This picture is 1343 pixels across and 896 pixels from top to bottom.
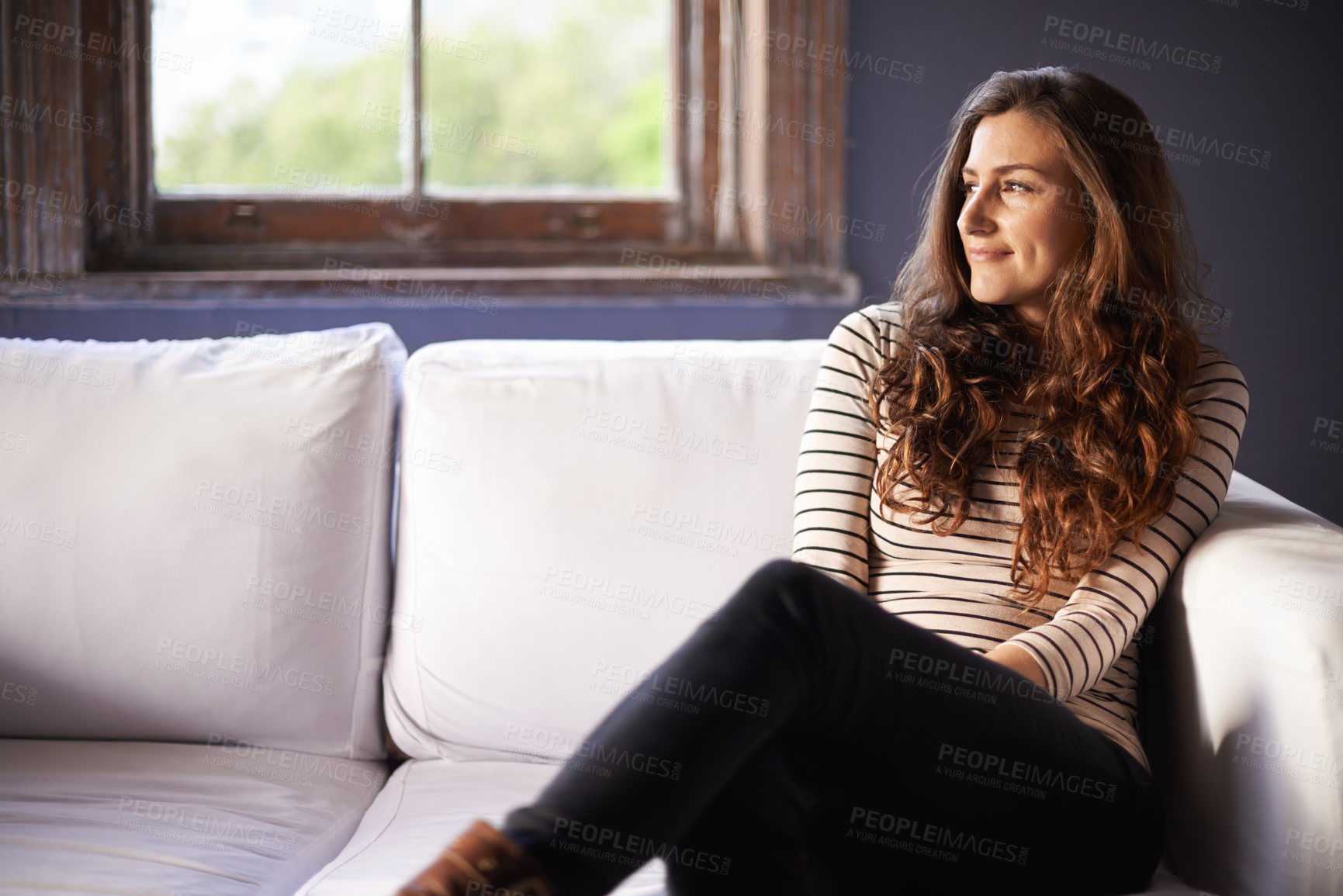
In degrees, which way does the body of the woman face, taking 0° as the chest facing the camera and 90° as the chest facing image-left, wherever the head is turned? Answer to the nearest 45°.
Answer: approximately 45°

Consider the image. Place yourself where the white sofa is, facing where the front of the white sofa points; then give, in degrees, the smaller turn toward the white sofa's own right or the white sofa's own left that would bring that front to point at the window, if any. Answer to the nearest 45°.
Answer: approximately 180°

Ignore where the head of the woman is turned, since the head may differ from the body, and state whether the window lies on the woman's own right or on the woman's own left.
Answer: on the woman's own right

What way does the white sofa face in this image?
toward the camera
